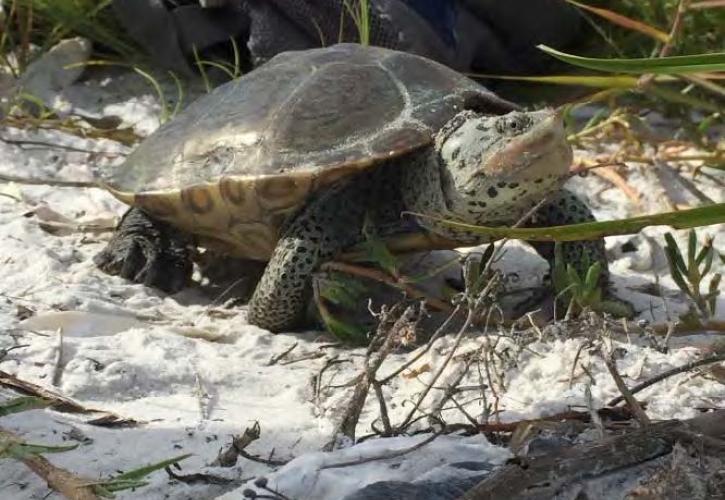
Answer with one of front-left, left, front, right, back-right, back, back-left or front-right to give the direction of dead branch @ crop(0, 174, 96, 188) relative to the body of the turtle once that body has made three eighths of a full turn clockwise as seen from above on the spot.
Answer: front-right

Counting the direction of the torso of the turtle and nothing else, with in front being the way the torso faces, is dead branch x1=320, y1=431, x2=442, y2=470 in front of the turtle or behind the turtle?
in front

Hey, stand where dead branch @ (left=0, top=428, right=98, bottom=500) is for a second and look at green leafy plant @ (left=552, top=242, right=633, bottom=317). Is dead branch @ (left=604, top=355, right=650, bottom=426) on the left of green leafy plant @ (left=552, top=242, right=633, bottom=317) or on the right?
right

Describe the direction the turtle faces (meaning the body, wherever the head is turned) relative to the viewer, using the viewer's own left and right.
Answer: facing the viewer and to the right of the viewer

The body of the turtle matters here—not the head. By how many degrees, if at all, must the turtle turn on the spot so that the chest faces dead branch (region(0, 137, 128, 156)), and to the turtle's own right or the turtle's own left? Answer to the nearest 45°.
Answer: approximately 180°

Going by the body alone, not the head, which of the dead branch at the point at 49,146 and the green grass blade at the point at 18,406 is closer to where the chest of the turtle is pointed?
the green grass blade

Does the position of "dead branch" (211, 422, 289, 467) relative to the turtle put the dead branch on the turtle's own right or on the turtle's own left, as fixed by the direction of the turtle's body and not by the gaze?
on the turtle's own right

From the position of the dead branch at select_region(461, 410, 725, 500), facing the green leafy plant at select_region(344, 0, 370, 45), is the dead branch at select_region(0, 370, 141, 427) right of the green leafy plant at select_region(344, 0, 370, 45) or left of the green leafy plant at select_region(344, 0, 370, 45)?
left

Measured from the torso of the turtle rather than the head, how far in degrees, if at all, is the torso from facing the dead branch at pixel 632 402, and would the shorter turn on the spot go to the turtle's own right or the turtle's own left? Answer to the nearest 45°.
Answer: approximately 45° to the turtle's own right

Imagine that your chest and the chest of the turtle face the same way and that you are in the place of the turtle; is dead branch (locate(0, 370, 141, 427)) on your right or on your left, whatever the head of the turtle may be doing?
on your right
